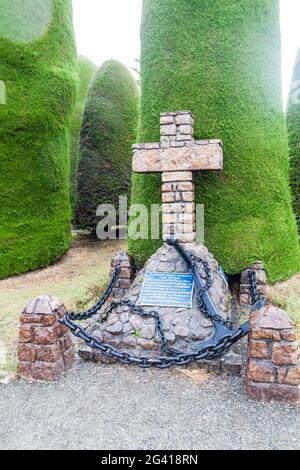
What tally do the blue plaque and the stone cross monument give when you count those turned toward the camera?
2

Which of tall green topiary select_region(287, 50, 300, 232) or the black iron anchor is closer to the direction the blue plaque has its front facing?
the black iron anchor

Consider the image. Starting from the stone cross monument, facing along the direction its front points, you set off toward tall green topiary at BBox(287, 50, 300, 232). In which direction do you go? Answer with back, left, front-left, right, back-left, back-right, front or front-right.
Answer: back-left

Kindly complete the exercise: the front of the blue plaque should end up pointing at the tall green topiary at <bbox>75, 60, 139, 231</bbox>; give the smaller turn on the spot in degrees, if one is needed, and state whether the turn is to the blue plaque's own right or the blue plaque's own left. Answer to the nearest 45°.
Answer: approximately 180°

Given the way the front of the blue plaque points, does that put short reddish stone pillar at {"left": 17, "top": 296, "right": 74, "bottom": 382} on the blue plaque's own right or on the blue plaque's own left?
on the blue plaque's own right

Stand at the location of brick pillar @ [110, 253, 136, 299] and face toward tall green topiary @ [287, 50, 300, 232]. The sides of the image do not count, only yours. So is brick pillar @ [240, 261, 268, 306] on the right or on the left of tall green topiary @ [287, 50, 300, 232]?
right

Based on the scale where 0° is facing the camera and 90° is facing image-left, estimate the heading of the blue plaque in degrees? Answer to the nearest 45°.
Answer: approximately 0°

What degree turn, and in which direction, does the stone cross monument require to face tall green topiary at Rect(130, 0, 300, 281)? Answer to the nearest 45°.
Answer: approximately 135° to its left

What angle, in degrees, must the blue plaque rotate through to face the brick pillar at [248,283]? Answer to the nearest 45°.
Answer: approximately 135° to its left

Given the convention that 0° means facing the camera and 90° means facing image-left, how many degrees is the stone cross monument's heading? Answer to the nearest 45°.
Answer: approximately 0°
